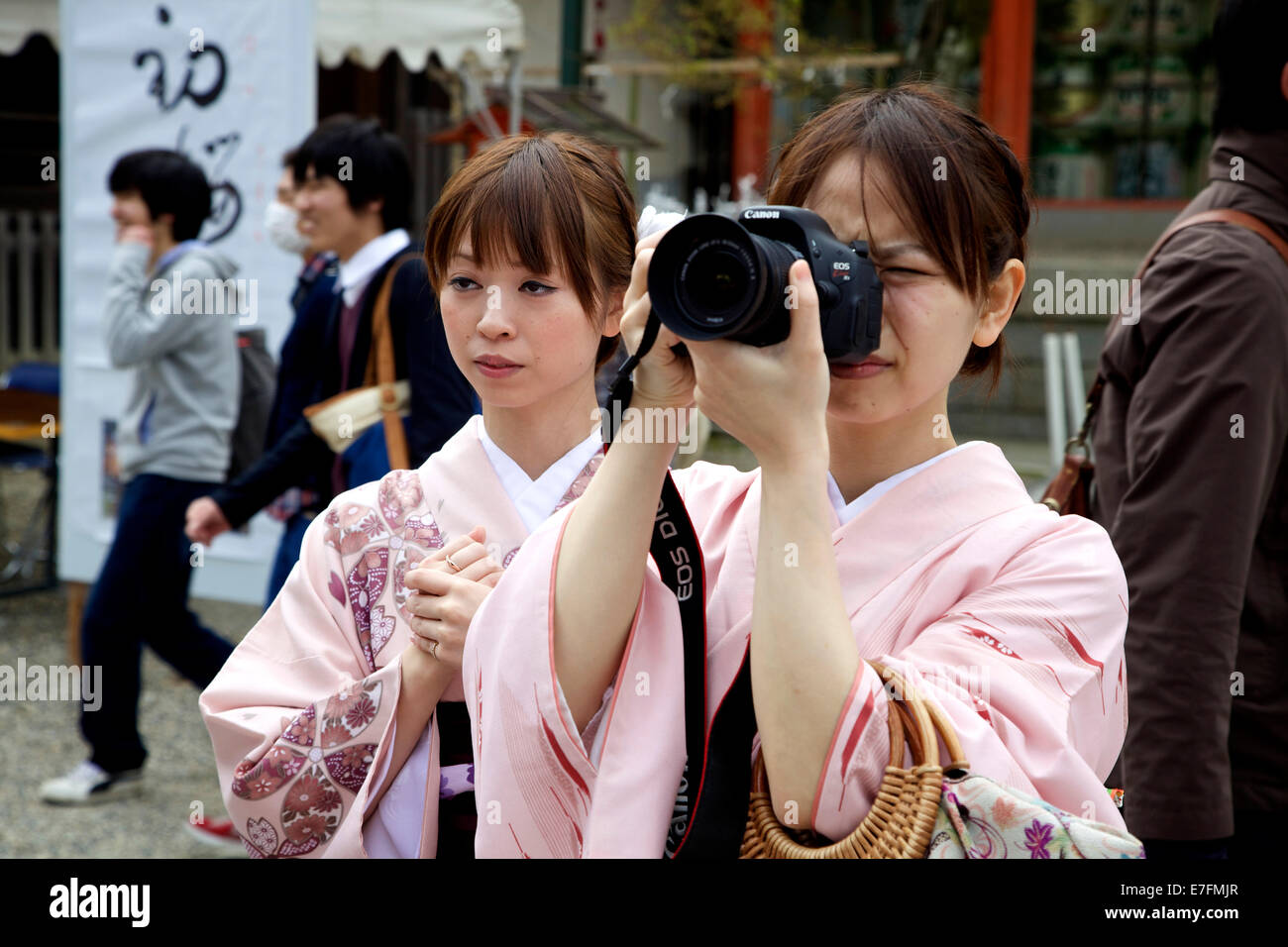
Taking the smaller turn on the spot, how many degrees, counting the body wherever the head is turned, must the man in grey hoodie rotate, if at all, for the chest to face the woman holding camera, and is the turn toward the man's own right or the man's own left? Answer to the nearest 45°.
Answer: approximately 90° to the man's own left

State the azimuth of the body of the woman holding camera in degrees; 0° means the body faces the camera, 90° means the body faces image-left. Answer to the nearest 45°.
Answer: approximately 45°

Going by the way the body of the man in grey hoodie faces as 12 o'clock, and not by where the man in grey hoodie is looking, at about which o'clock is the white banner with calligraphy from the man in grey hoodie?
The white banner with calligraphy is roughly at 3 o'clock from the man in grey hoodie.

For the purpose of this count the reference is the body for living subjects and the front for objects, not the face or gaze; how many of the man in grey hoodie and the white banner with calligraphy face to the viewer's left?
1

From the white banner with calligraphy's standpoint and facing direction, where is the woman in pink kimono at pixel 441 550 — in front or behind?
in front

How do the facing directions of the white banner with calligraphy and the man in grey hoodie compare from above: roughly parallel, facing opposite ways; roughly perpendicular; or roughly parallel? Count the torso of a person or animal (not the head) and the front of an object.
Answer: roughly perpendicular

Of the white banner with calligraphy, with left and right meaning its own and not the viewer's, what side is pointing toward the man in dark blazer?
front

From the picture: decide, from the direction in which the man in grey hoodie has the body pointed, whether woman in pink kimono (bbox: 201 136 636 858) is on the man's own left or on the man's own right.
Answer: on the man's own left

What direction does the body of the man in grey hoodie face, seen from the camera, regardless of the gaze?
to the viewer's left
